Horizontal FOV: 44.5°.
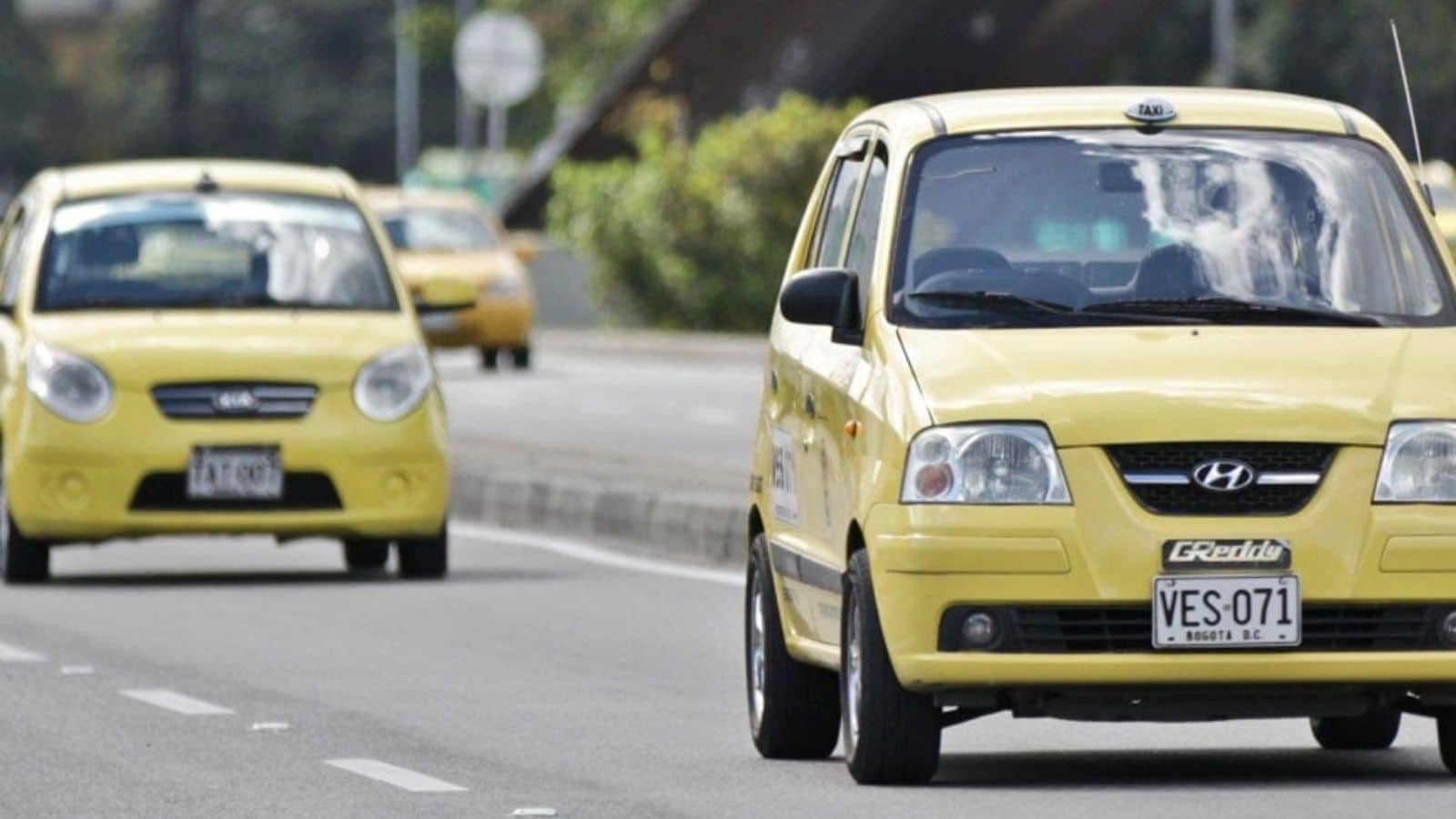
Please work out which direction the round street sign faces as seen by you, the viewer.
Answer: facing away from the viewer

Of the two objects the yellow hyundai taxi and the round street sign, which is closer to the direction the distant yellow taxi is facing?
the yellow hyundai taxi

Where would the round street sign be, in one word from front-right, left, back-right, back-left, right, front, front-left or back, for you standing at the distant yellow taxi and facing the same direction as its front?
back

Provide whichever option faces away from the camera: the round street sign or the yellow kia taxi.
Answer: the round street sign

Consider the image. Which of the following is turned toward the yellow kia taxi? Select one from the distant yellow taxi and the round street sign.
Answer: the distant yellow taxi

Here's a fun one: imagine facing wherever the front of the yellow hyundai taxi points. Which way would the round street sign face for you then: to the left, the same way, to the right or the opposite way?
the opposite way

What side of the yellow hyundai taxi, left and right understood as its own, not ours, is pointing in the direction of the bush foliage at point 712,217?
back

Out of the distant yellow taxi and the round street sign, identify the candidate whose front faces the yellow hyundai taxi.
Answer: the distant yellow taxi

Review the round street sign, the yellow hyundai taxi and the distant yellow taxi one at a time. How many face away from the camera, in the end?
1

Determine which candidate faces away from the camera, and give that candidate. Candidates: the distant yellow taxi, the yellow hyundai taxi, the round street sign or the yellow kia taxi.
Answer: the round street sign

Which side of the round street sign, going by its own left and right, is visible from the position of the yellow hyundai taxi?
back

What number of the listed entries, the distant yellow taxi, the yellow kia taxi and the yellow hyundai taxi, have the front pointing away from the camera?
0

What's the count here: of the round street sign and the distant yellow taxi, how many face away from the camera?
1

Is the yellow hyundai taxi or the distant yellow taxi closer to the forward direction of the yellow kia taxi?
the yellow hyundai taxi

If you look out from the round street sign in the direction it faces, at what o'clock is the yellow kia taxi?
The yellow kia taxi is roughly at 6 o'clock from the round street sign.

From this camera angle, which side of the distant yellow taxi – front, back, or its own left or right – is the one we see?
front

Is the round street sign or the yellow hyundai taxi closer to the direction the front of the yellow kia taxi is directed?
the yellow hyundai taxi
